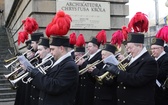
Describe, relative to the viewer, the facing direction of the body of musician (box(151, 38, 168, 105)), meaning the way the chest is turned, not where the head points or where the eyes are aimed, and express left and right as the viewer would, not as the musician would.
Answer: facing the viewer and to the left of the viewer

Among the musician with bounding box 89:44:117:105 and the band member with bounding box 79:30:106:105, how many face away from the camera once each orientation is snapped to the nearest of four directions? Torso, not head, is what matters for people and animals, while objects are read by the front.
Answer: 0

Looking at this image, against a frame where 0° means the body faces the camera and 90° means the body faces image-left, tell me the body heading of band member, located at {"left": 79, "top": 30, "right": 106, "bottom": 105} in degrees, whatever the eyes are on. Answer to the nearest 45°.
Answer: approximately 45°

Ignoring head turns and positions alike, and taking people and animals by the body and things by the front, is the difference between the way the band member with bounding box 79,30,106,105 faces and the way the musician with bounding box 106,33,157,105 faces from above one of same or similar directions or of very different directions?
same or similar directions

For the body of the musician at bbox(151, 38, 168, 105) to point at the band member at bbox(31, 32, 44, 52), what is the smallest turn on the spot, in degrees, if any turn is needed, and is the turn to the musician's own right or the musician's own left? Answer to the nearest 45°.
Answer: approximately 45° to the musician's own right

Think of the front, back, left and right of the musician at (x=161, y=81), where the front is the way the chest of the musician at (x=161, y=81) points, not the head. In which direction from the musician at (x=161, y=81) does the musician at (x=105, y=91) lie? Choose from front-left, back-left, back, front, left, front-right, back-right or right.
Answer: front-right

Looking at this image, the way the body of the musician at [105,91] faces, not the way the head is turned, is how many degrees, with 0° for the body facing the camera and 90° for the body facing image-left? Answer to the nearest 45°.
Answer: approximately 45°

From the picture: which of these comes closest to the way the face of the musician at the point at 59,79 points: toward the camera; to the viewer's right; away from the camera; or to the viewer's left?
to the viewer's left

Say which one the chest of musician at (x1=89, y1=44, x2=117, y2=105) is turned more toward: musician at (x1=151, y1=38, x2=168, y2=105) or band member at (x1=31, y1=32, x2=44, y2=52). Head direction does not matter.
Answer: the band member

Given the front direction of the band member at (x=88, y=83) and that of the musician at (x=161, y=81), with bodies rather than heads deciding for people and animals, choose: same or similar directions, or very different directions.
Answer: same or similar directions

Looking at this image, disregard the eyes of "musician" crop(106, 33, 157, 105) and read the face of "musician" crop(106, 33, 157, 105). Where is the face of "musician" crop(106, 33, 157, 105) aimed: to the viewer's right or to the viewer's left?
to the viewer's left

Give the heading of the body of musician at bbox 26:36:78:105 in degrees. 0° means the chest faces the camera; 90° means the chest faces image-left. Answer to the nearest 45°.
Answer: approximately 90°

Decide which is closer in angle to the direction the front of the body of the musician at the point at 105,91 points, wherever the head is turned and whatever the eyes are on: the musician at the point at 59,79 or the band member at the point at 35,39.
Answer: the musician

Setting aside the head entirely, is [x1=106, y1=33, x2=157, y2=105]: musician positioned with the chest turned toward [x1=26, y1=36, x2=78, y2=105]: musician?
yes
